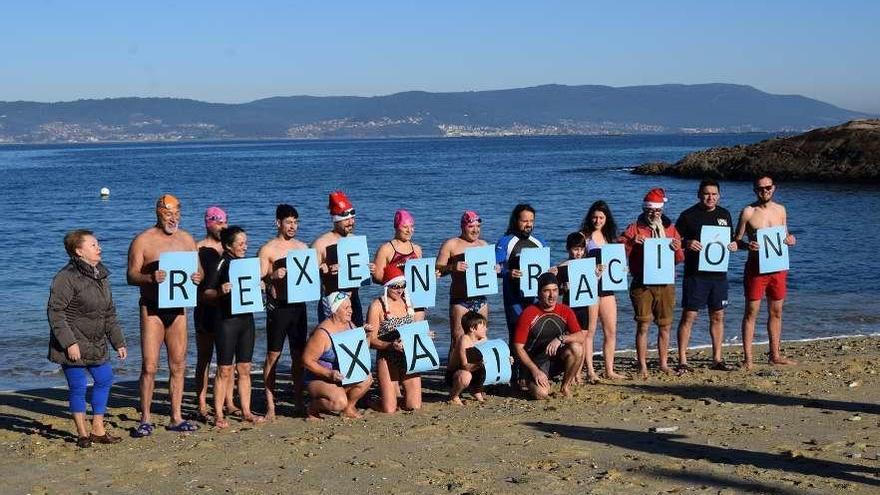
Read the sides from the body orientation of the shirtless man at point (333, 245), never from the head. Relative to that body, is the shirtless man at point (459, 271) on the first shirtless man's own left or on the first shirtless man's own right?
on the first shirtless man's own left

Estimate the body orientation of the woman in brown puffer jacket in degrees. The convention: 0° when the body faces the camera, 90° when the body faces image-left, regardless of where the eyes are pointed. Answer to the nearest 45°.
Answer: approximately 315°

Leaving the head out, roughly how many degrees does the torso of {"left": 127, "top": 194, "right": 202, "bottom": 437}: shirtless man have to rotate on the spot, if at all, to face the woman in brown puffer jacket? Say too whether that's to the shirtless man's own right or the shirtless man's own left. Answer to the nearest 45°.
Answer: approximately 90° to the shirtless man's own right

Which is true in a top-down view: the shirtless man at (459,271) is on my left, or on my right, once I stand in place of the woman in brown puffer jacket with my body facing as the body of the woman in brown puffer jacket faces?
on my left

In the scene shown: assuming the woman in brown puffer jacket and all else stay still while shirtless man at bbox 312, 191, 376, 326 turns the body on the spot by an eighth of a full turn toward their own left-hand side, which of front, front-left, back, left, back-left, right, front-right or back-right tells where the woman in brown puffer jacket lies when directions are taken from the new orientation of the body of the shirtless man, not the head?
back-right

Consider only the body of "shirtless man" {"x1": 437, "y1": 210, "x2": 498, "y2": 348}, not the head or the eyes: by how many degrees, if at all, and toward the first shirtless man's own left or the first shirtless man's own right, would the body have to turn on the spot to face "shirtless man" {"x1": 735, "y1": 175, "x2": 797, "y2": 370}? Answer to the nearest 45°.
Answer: approximately 45° to the first shirtless man's own left

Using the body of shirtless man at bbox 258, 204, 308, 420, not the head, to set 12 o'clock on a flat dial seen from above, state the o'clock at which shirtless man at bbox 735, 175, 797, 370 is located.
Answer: shirtless man at bbox 735, 175, 797, 370 is roughly at 10 o'clock from shirtless man at bbox 258, 204, 308, 420.

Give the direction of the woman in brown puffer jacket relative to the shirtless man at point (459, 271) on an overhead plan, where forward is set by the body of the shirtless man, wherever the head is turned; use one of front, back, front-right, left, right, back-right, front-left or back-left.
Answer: right

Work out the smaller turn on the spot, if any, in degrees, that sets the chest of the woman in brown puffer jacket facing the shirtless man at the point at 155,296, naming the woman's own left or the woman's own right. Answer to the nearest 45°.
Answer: approximately 90° to the woman's own left
